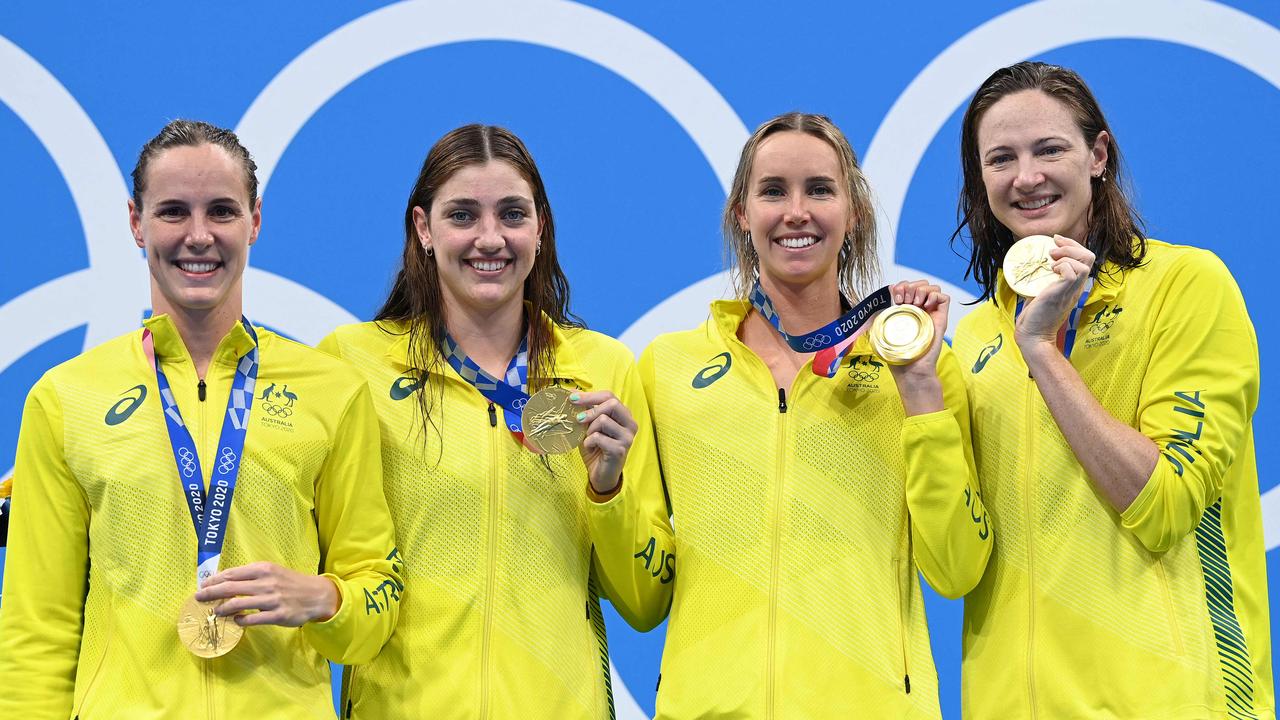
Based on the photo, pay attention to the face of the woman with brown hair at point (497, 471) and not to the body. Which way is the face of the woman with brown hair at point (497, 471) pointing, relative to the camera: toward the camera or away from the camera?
toward the camera

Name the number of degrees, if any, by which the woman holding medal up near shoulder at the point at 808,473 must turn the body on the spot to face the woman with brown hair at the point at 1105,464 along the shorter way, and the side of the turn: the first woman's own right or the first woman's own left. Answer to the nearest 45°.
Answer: approximately 90° to the first woman's own left

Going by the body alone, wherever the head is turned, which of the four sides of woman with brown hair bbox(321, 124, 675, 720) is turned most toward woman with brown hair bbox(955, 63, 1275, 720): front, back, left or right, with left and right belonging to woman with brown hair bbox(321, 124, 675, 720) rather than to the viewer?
left

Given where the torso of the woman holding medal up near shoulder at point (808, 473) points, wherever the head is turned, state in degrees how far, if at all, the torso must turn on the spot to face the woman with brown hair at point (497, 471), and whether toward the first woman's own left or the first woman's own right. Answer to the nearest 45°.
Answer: approximately 90° to the first woman's own right

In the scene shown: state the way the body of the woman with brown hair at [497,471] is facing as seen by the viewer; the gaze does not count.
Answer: toward the camera

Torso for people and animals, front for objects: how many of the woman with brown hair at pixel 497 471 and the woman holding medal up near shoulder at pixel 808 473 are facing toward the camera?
2

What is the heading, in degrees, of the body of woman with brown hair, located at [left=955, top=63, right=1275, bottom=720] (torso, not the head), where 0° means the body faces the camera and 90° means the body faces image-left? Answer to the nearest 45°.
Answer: approximately 45°

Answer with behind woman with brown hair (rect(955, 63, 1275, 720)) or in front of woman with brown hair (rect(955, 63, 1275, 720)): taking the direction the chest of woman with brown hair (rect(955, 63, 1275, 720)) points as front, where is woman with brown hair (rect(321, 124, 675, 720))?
in front

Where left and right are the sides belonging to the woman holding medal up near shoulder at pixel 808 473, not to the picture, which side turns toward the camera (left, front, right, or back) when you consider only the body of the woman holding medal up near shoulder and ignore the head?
front
